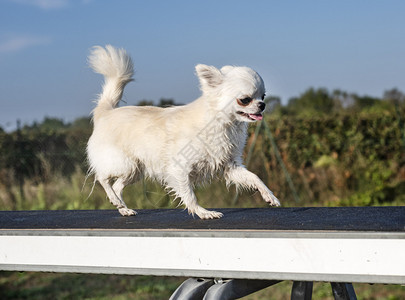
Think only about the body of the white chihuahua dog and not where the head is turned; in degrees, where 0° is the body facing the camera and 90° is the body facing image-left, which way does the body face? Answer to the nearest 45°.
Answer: approximately 270°
